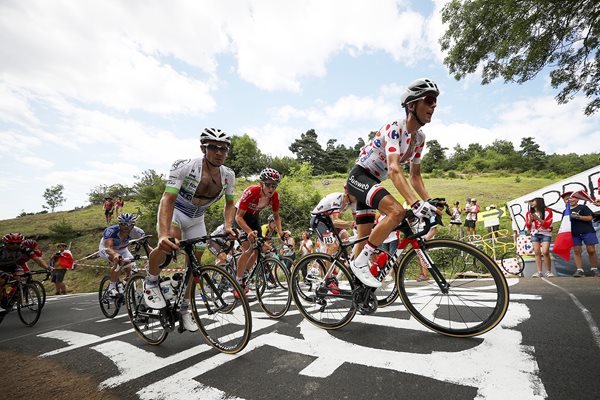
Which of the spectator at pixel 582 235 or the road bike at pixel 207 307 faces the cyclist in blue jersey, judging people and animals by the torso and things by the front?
the spectator

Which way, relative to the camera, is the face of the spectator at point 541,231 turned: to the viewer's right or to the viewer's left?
to the viewer's left

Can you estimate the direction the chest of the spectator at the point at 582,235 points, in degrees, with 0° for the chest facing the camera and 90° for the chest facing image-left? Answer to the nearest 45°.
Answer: approximately 45°

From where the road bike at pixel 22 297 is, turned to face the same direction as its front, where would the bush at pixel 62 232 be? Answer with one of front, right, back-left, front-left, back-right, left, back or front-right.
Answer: back-left

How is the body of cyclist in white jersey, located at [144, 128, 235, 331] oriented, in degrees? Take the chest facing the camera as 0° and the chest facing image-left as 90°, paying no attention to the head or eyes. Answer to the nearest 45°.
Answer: approximately 315°

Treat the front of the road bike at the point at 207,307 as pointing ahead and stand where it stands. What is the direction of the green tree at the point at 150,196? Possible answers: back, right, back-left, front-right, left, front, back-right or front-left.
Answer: back-left

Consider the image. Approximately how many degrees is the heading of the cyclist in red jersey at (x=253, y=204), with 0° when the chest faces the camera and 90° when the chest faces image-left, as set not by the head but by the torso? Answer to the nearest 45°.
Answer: approximately 315°
